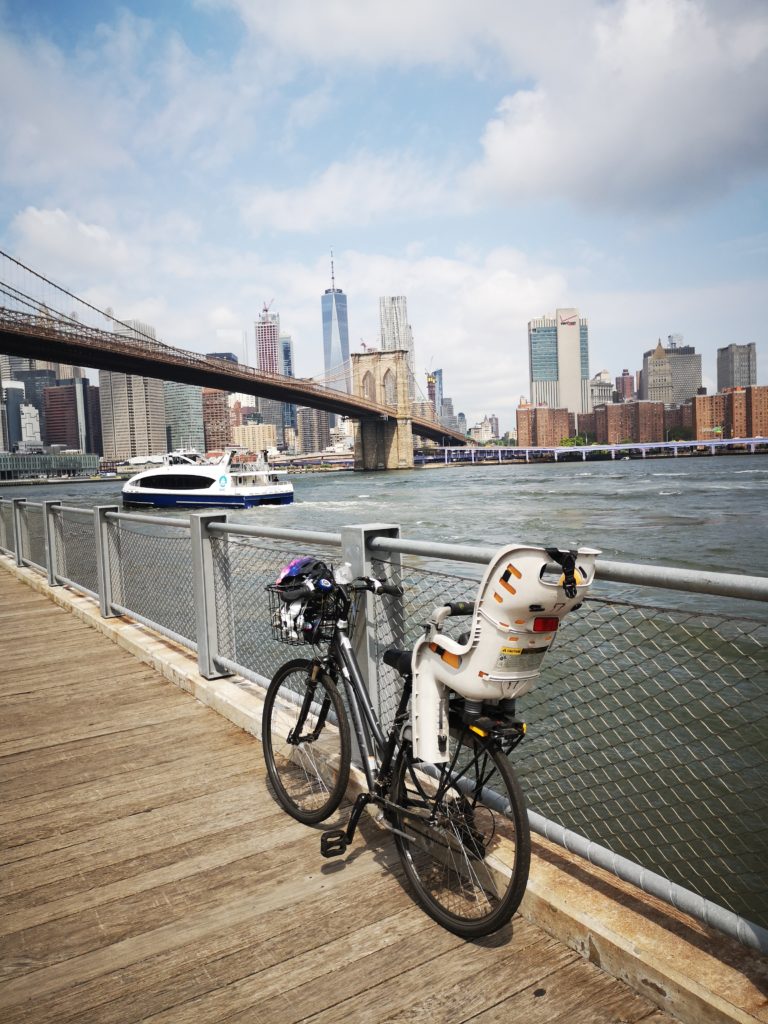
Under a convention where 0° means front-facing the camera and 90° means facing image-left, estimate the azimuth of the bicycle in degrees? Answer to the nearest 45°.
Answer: approximately 135°

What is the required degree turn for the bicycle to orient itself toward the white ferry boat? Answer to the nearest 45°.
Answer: approximately 45° to its right
